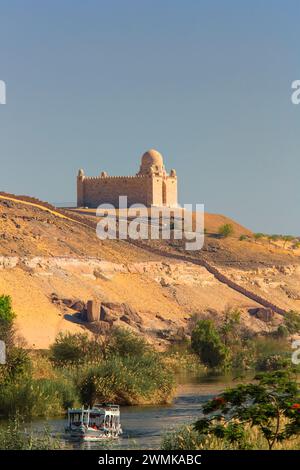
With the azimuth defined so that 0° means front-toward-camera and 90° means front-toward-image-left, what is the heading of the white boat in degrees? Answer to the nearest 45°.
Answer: approximately 45°

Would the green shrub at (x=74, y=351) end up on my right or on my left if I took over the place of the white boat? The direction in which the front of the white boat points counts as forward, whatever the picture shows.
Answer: on my right

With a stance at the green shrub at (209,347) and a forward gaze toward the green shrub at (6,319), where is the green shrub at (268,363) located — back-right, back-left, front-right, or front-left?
back-left

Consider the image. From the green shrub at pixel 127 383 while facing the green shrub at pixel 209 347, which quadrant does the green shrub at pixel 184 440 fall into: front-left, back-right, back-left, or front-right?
back-right

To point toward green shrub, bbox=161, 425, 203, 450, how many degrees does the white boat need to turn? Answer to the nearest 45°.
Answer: approximately 45° to its left

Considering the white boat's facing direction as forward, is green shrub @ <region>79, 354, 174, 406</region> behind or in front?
behind

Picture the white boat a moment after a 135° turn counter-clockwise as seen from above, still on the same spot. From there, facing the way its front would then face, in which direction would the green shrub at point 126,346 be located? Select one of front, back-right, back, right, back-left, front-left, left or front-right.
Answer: left

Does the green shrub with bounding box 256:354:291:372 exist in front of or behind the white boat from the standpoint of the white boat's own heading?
behind

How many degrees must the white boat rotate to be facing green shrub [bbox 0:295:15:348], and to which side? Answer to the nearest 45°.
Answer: approximately 135° to its right
